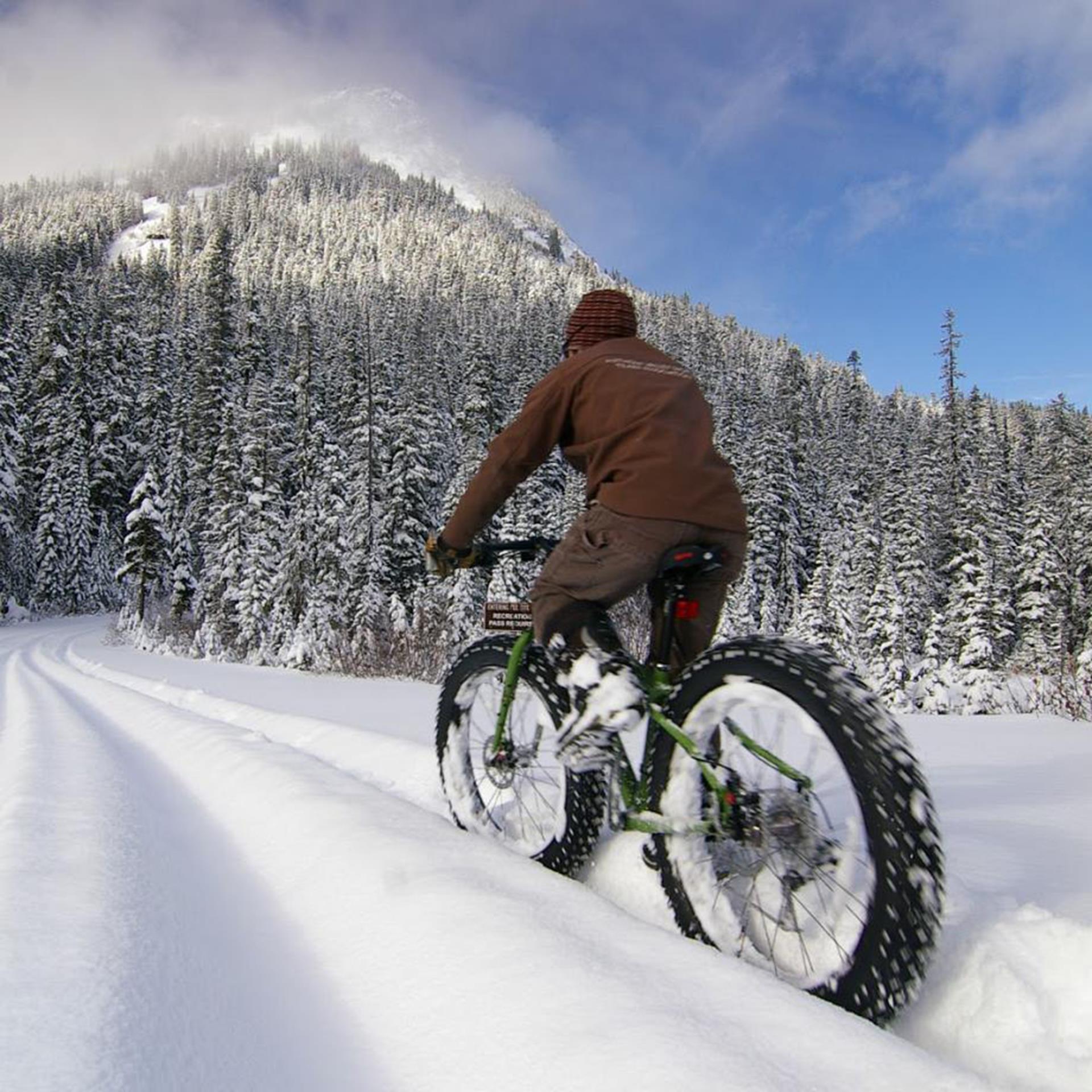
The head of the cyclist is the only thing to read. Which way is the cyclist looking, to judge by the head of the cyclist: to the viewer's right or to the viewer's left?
to the viewer's left

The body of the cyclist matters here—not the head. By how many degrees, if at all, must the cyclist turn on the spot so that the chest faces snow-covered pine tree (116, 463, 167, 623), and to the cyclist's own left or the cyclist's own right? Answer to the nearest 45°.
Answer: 0° — they already face it

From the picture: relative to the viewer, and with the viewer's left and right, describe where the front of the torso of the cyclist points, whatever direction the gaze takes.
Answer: facing away from the viewer and to the left of the viewer
